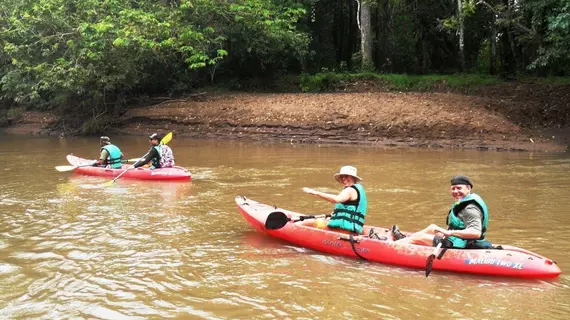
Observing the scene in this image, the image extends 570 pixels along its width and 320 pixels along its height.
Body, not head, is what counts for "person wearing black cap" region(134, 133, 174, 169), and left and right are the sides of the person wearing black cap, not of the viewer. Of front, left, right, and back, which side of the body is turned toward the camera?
left

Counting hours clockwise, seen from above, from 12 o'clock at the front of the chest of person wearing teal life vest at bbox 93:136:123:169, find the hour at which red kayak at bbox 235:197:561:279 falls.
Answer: The red kayak is roughly at 7 o'clock from the person wearing teal life vest.

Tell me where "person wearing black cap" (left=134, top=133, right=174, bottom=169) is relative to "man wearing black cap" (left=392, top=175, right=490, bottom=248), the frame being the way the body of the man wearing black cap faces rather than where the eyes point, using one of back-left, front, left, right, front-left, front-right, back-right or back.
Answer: front-right

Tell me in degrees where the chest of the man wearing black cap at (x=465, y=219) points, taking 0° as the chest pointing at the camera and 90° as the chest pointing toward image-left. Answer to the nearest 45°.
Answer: approximately 90°

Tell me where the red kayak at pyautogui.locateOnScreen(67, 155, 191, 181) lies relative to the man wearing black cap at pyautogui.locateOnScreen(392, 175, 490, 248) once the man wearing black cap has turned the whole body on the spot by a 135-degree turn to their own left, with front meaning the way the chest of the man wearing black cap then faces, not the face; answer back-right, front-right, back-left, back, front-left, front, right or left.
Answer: back

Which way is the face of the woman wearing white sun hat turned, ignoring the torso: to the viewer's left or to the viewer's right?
to the viewer's left

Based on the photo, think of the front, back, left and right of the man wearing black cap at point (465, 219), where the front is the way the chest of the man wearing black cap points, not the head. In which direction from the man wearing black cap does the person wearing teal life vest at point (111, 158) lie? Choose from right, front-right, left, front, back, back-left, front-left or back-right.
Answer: front-right

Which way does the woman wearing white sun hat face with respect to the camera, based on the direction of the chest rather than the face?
to the viewer's left

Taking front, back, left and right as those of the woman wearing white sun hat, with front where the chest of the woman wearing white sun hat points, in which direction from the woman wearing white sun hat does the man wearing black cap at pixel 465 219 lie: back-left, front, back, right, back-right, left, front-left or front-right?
back-left

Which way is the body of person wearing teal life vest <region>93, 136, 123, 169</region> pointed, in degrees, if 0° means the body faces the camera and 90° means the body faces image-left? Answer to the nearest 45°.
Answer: approximately 135°

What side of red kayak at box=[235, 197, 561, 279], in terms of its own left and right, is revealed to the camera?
left

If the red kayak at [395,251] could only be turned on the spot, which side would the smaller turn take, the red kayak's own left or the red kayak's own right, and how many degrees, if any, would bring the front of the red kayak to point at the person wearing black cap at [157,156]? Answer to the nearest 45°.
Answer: approximately 45° to the red kayak's own right

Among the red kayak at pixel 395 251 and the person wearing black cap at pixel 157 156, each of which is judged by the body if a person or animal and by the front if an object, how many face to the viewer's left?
2
